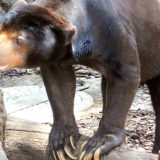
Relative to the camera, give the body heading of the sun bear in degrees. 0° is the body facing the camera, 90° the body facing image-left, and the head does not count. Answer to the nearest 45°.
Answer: approximately 45°
